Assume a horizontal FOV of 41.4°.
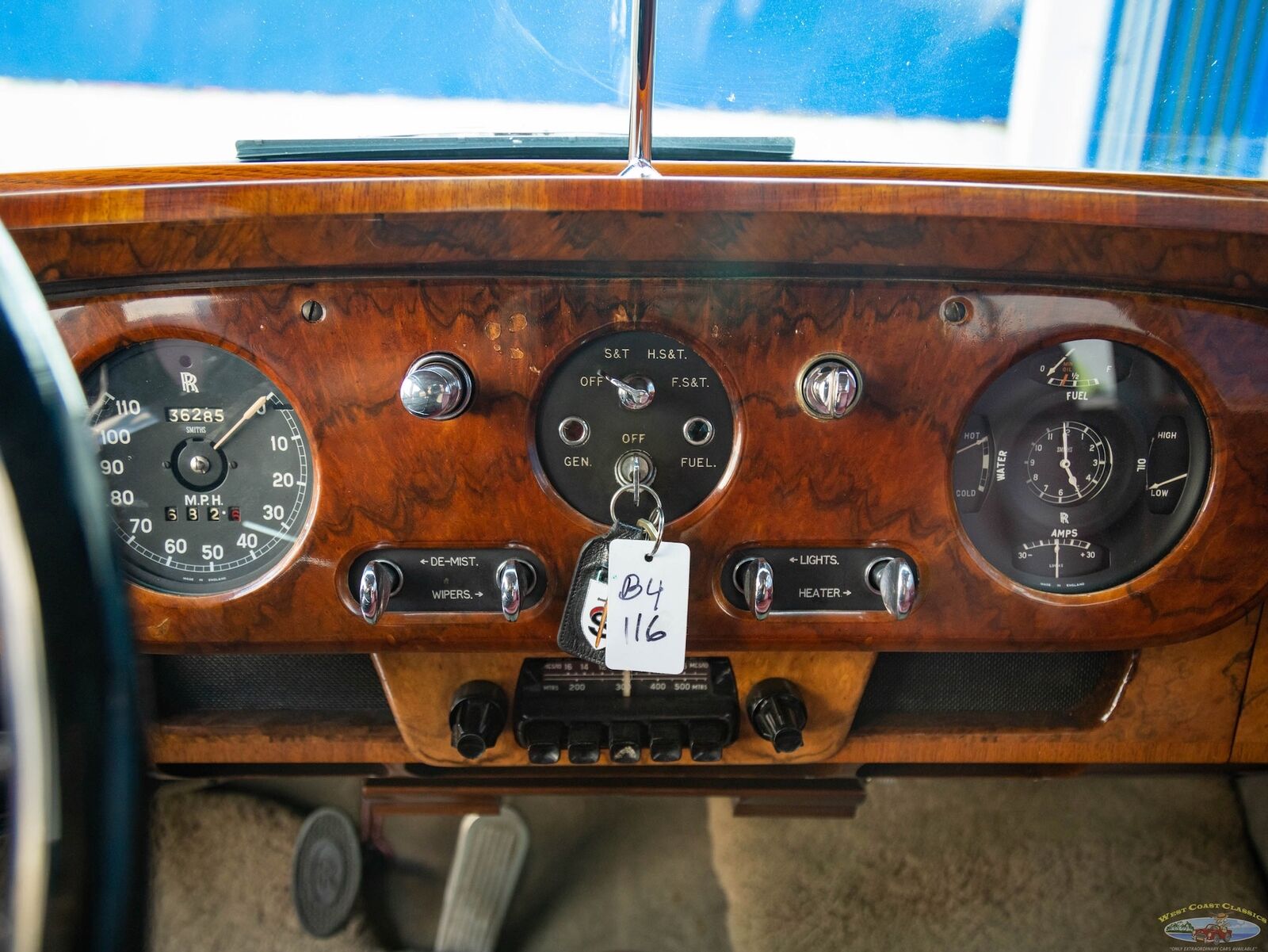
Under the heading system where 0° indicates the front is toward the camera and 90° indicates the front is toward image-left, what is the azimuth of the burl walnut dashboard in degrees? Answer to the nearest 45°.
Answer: approximately 0°
